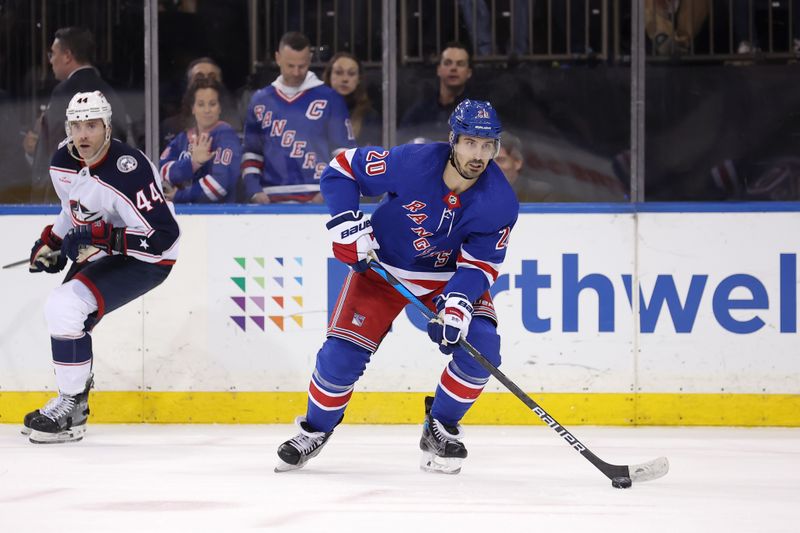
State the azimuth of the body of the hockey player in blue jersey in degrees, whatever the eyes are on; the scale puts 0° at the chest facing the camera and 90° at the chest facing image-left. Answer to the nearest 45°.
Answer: approximately 0°
